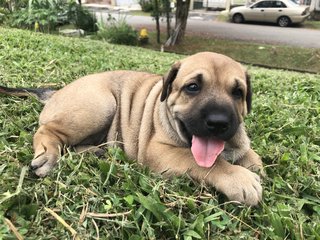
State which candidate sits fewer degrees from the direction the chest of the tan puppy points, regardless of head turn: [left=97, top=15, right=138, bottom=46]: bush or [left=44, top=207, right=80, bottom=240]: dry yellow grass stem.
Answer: the dry yellow grass stem

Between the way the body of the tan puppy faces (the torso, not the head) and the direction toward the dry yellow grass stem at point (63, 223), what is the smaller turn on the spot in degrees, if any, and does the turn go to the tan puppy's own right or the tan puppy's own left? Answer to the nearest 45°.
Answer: approximately 90° to the tan puppy's own right

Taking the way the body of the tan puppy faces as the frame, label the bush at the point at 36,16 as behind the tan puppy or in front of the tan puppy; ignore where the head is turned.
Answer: behind

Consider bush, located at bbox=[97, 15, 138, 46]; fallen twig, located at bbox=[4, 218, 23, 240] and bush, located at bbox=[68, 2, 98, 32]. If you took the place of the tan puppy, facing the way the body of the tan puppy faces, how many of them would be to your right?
1

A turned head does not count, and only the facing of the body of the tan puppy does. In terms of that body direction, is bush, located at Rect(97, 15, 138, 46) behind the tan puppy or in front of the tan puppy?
behind

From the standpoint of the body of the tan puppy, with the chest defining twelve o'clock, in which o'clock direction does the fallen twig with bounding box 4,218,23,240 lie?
The fallen twig is roughly at 3 o'clock from the tan puppy.

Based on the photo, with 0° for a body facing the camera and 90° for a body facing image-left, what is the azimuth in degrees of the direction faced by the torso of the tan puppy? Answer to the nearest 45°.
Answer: approximately 315°

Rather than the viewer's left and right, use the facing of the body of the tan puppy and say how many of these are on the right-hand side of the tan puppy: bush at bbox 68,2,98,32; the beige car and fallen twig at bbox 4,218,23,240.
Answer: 1

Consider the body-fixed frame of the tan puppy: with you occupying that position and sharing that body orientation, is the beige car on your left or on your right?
on your left

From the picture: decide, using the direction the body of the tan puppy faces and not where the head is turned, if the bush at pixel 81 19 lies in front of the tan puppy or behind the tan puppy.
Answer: behind

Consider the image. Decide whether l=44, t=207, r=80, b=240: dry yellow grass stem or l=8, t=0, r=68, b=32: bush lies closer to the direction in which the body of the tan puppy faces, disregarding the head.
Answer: the dry yellow grass stem
